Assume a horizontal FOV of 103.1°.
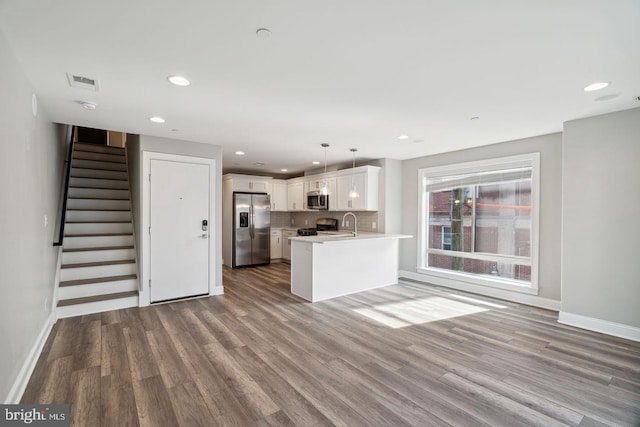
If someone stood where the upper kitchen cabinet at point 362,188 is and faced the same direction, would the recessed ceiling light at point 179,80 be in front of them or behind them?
in front

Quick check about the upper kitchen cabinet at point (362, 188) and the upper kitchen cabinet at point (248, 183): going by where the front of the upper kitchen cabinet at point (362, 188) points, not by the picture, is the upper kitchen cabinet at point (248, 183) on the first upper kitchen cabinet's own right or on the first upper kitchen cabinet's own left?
on the first upper kitchen cabinet's own right

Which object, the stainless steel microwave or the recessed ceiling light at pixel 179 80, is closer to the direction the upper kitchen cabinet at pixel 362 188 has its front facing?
the recessed ceiling light

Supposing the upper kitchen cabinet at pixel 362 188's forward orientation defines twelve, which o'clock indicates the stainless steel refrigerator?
The stainless steel refrigerator is roughly at 2 o'clock from the upper kitchen cabinet.

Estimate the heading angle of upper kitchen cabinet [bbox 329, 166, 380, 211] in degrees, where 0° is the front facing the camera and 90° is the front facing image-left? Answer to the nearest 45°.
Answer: approximately 45°

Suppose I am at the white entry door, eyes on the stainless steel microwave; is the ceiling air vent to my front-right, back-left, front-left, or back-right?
back-right

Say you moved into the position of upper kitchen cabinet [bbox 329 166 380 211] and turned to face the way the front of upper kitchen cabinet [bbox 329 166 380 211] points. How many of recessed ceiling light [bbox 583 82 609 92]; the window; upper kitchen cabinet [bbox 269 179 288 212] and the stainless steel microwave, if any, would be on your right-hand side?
2

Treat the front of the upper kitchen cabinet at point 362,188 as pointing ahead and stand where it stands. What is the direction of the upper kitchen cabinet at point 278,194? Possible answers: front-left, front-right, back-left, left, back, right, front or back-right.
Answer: right

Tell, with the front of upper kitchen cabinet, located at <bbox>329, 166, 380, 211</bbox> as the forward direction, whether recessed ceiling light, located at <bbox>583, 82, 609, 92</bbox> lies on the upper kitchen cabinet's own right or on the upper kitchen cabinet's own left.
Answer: on the upper kitchen cabinet's own left

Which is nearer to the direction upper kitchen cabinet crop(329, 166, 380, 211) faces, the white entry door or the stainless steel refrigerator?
the white entry door

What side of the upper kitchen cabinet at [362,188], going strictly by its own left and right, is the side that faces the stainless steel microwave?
right
